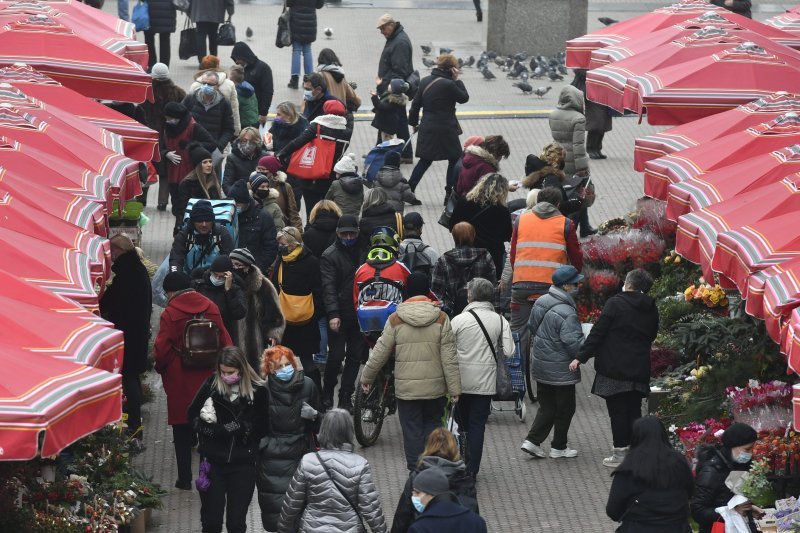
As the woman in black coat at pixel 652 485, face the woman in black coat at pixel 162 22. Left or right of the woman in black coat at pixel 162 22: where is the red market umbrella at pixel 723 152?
right

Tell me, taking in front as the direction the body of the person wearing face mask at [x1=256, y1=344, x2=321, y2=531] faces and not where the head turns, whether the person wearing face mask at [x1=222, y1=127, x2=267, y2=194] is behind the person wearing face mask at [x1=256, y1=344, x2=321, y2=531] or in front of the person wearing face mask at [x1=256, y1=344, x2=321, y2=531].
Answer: behind

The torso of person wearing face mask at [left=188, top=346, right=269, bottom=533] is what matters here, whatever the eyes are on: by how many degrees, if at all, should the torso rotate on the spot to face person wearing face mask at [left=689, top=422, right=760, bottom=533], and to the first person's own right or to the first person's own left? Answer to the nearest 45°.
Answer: approximately 90° to the first person's own left

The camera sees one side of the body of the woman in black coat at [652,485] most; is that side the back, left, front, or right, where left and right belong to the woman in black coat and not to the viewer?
back

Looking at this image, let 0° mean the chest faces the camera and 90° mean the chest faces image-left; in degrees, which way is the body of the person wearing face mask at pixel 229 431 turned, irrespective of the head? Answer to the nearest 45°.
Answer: approximately 0°
